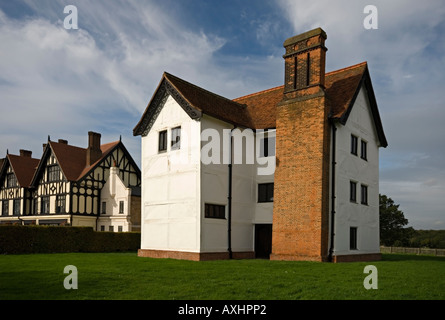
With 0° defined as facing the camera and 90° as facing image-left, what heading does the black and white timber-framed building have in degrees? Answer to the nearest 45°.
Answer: approximately 45°

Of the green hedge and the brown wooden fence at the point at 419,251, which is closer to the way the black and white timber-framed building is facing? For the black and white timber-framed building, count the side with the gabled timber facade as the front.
the green hedge

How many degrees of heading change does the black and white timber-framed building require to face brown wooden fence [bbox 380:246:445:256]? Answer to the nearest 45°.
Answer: approximately 90° to its left
